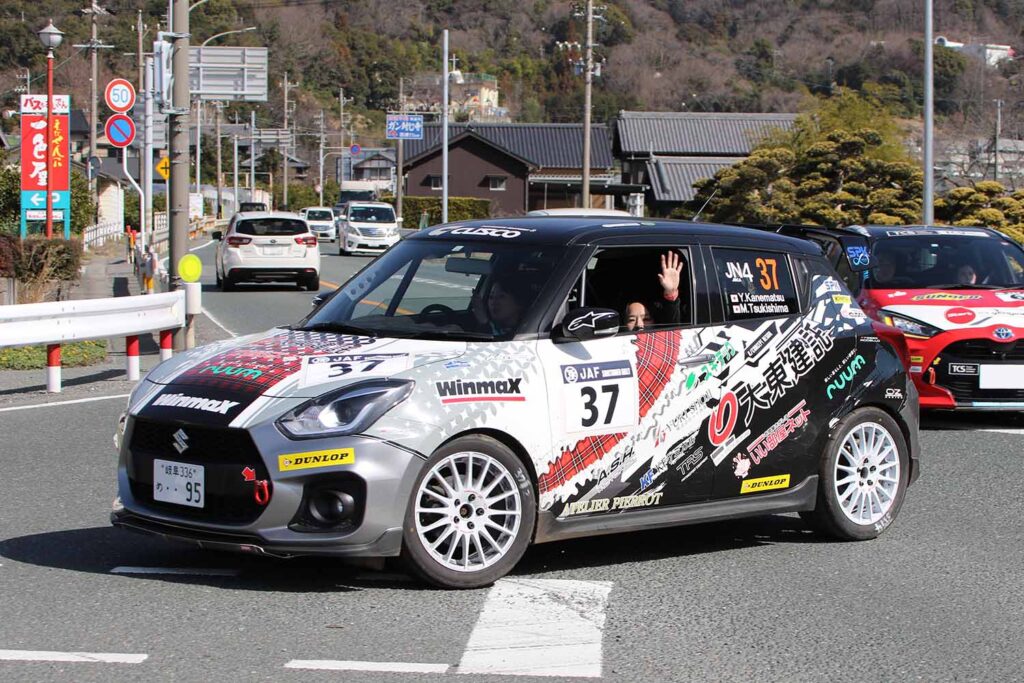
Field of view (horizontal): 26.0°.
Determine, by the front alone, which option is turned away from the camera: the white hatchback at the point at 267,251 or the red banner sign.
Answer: the white hatchback

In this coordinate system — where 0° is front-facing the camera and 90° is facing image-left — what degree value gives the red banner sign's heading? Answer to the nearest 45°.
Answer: approximately 0°

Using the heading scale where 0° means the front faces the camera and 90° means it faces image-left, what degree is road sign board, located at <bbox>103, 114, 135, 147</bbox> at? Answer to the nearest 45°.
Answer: approximately 0°

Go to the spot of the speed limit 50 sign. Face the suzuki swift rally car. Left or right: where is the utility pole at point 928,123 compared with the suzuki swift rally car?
left

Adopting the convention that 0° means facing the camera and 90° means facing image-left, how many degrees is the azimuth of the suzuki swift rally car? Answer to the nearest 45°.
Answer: approximately 45°

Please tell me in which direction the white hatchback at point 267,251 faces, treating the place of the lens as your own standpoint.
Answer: facing away from the viewer
